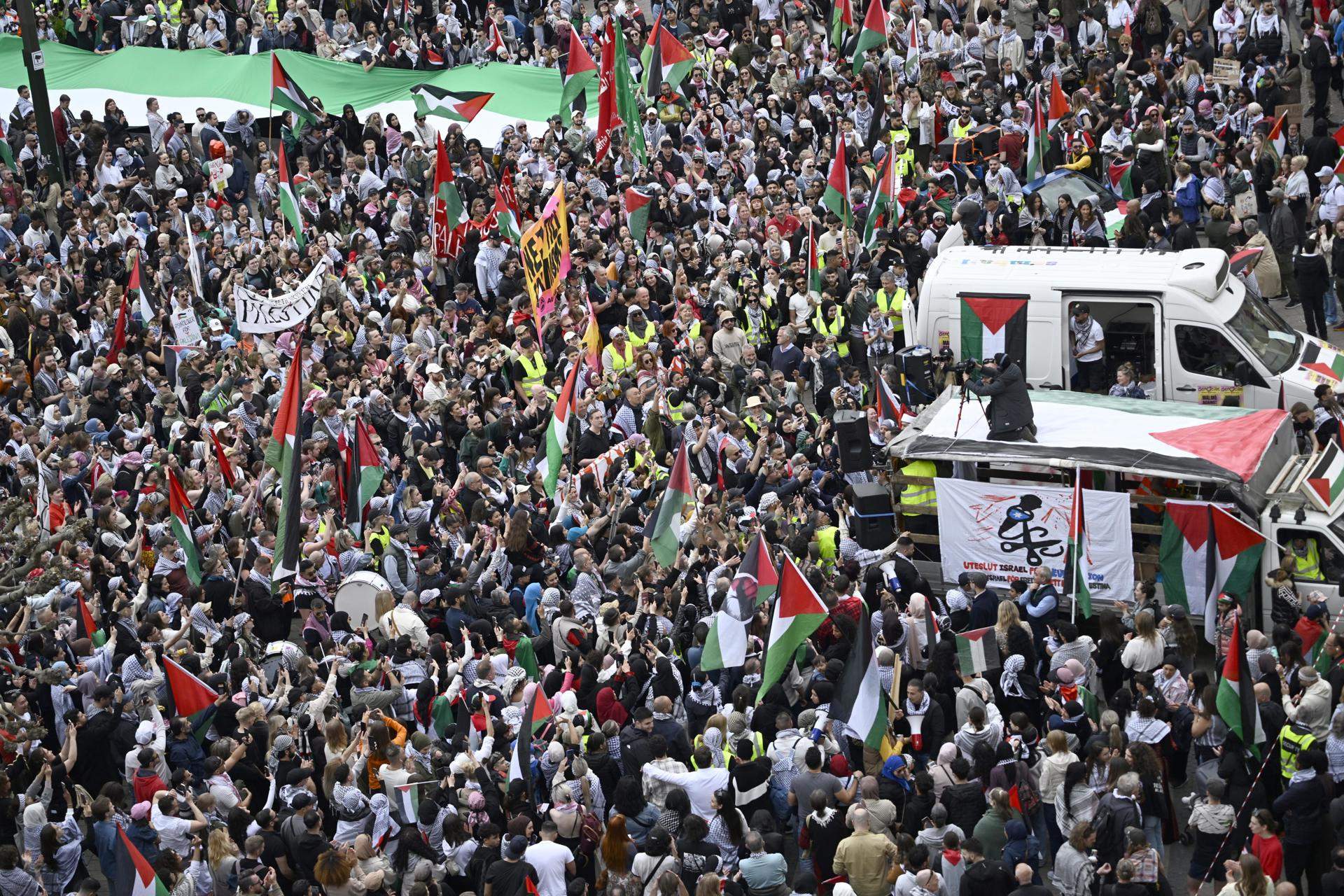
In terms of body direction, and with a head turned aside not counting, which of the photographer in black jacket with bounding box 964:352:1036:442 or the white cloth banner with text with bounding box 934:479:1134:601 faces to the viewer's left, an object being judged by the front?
the photographer in black jacket

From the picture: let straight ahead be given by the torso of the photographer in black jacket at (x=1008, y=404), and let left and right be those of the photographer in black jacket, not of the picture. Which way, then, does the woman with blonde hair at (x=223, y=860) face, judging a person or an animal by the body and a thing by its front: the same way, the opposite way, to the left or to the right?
to the right

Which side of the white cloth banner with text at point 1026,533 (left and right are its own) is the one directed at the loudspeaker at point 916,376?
back

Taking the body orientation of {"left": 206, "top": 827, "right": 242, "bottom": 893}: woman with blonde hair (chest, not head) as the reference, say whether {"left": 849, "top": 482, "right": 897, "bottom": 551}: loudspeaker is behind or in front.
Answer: in front

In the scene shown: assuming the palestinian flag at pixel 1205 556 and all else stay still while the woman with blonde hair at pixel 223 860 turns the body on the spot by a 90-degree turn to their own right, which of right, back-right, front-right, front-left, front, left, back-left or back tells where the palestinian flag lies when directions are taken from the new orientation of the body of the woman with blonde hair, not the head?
front-left

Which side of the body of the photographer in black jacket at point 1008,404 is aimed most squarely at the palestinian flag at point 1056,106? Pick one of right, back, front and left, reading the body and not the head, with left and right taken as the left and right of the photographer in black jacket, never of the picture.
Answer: right

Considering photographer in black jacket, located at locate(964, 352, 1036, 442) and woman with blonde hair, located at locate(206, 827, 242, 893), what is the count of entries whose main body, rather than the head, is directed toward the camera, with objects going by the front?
0

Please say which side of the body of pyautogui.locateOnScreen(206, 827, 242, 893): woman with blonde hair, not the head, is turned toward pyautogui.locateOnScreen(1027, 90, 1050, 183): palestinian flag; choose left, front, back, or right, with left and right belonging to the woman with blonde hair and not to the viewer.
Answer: front

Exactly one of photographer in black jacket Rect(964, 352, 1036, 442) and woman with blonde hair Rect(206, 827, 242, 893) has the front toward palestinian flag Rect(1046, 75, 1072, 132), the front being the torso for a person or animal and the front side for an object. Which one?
the woman with blonde hair

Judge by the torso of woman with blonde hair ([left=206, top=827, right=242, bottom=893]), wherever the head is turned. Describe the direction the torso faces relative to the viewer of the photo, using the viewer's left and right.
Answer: facing away from the viewer and to the right of the viewer

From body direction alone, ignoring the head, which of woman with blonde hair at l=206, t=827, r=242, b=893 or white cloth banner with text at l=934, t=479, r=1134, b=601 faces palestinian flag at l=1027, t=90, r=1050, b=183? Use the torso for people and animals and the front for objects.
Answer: the woman with blonde hair

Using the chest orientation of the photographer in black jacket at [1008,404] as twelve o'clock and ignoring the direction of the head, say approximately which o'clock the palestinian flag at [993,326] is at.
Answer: The palestinian flag is roughly at 3 o'clock from the photographer in black jacket.

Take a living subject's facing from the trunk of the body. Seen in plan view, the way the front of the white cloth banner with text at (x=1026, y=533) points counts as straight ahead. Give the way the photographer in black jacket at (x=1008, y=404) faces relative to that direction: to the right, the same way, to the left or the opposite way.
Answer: to the right

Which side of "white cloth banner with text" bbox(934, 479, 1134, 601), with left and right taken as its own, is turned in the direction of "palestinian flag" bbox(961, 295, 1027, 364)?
back

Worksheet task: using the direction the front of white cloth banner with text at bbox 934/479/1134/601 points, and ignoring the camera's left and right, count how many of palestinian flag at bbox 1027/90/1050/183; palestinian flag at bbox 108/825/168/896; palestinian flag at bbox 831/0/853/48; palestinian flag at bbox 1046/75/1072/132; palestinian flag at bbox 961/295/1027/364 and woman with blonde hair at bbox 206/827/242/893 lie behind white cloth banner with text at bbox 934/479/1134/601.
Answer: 4

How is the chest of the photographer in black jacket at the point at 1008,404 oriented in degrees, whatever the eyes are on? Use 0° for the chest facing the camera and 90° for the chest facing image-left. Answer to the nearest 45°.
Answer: approximately 90°

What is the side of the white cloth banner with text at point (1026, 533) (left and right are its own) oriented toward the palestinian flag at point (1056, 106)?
back
